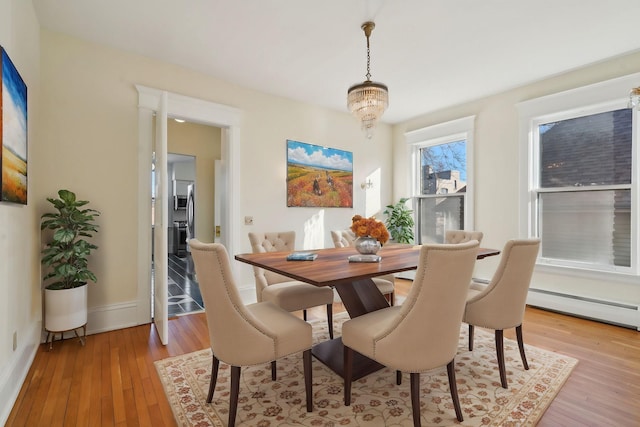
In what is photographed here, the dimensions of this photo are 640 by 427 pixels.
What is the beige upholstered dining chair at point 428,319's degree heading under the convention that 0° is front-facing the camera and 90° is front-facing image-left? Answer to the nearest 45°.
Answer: approximately 135°

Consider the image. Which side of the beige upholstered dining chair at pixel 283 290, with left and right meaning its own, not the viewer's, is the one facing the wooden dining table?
front

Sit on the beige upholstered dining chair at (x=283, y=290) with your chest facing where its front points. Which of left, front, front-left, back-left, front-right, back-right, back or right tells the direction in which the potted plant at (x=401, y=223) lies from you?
left

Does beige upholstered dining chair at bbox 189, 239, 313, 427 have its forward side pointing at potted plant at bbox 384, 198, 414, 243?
yes

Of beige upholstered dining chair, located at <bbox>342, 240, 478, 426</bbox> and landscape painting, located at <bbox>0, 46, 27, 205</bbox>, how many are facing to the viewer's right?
1

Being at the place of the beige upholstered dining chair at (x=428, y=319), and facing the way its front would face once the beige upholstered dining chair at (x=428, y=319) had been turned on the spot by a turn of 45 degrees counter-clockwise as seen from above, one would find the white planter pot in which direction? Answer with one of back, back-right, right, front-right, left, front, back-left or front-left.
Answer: front

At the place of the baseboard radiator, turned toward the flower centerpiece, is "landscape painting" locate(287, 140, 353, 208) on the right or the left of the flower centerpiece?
right

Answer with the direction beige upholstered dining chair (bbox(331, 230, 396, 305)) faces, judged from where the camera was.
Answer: facing the viewer and to the right of the viewer

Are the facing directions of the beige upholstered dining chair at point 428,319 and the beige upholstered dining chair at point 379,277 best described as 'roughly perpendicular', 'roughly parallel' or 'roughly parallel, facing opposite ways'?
roughly parallel, facing opposite ways

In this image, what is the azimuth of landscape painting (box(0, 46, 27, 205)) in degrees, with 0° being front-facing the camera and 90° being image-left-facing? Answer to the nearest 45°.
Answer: approximately 270°

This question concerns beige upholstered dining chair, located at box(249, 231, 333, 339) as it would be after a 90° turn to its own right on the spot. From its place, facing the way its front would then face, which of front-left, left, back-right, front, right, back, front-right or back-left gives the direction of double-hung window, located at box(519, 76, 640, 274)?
back-left

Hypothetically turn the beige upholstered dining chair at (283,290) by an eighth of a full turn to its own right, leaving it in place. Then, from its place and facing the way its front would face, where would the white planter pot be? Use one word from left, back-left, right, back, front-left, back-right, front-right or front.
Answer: right

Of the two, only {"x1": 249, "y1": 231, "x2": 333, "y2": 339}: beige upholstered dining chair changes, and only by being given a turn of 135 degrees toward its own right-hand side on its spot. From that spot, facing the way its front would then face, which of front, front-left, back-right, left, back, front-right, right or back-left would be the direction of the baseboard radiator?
back

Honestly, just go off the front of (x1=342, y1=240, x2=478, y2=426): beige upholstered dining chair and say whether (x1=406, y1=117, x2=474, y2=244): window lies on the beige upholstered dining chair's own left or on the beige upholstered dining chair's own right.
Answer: on the beige upholstered dining chair's own right

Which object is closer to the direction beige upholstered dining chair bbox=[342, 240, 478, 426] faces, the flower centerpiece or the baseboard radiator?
the flower centerpiece

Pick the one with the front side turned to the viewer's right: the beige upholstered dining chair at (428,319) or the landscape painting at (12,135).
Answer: the landscape painting
